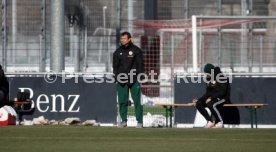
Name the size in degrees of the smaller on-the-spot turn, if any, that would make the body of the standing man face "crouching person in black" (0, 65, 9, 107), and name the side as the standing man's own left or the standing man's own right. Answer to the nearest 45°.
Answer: approximately 45° to the standing man's own right

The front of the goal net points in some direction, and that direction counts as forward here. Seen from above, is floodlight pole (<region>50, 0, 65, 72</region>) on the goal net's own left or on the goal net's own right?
on the goal net's own right

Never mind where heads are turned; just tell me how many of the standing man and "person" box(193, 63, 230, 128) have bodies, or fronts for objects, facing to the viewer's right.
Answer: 0

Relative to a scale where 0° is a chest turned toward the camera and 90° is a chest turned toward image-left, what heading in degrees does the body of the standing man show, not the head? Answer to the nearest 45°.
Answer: approximately 45°

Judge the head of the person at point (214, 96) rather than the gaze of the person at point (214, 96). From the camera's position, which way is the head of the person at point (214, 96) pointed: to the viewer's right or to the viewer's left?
to the viewer's left

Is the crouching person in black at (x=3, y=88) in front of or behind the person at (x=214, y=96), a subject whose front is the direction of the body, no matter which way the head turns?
in front

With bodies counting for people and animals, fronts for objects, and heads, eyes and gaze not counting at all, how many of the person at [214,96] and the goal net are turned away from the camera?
0

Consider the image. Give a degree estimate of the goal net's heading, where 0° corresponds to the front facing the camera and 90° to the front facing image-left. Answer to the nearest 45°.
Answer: approximately 315°

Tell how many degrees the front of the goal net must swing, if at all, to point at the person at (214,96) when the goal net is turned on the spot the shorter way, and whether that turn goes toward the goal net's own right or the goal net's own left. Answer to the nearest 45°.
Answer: approximately 45° to the goal net's own right
